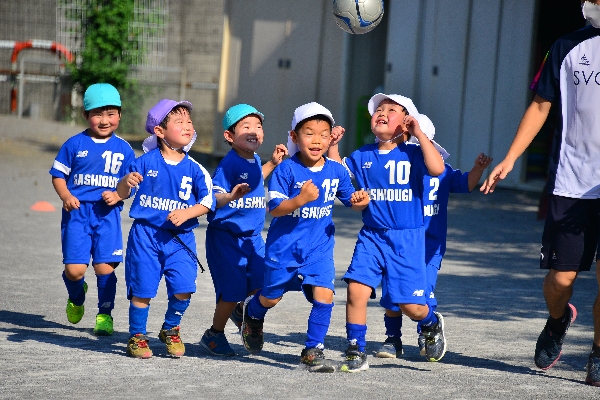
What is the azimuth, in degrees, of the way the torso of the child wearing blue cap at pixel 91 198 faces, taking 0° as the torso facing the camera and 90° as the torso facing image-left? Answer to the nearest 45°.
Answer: approximately 0°

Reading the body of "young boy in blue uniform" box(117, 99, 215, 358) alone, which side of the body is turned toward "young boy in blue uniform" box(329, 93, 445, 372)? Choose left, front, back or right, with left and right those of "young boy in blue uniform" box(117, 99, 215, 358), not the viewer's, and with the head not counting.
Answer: left

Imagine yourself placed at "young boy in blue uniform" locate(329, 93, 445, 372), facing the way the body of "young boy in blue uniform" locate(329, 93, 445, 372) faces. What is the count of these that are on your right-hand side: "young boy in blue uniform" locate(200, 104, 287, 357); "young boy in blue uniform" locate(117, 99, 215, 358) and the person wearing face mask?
2

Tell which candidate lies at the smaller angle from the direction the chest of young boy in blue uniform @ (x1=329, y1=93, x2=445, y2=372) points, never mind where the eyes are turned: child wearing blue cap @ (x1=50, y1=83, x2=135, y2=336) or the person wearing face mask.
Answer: the person wearing face mask

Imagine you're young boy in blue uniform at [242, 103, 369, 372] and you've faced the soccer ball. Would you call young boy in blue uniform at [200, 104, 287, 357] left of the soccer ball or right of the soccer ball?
left
